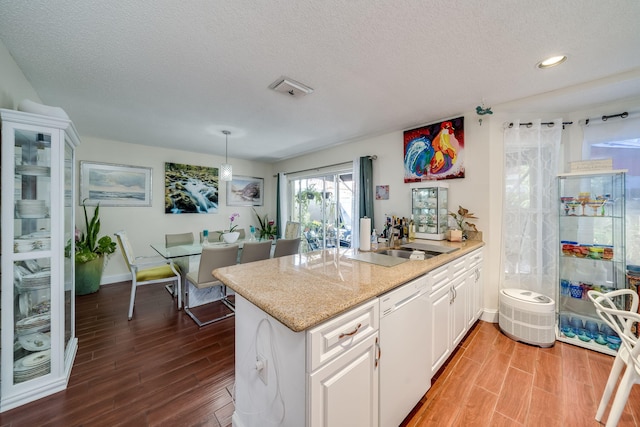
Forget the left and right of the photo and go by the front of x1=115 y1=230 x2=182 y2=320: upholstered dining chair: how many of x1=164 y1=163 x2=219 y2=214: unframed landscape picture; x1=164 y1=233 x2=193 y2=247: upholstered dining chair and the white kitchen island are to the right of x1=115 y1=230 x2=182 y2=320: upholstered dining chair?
1

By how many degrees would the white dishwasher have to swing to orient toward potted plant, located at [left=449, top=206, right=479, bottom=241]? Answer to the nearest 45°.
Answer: approximately 135° to its left

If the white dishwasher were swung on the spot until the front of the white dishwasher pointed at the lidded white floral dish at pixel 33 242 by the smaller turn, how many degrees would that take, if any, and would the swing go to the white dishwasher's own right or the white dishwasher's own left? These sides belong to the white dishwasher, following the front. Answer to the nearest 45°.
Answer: approximately 135° to the white dishwasher's own right

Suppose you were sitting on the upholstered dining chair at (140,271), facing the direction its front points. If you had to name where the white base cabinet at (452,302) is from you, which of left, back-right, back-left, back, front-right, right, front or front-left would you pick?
front-right

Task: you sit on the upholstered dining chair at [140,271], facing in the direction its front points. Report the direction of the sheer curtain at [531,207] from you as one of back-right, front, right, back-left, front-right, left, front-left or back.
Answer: front-right

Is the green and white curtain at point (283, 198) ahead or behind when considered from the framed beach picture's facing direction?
ahead

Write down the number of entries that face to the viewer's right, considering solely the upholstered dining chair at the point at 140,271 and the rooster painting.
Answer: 1

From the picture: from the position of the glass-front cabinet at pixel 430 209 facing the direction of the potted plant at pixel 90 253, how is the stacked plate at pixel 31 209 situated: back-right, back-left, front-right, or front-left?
front-left

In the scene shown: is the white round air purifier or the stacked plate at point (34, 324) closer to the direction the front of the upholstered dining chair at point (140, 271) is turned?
the white round air purifier

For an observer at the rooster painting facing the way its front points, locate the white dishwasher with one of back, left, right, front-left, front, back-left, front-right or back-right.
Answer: front-left

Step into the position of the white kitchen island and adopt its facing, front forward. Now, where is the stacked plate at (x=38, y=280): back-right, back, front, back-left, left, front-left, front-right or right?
back-right

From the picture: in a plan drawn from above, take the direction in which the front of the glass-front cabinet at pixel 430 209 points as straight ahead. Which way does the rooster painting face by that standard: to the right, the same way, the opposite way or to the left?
the same way

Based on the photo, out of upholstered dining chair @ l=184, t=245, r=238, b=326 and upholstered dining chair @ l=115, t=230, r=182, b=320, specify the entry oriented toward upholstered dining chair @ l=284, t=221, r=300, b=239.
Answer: upholstered dining chair @ l=115, t=230, r=182, b=320

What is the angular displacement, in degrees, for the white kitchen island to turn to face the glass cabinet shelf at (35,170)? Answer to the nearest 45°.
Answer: approximately 135° to its right

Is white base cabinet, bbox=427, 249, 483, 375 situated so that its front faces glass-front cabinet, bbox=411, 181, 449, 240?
no

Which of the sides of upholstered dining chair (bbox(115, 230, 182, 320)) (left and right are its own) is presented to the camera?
right

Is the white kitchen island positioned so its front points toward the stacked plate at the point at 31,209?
no

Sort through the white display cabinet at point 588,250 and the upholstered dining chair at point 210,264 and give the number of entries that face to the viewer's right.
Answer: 0
